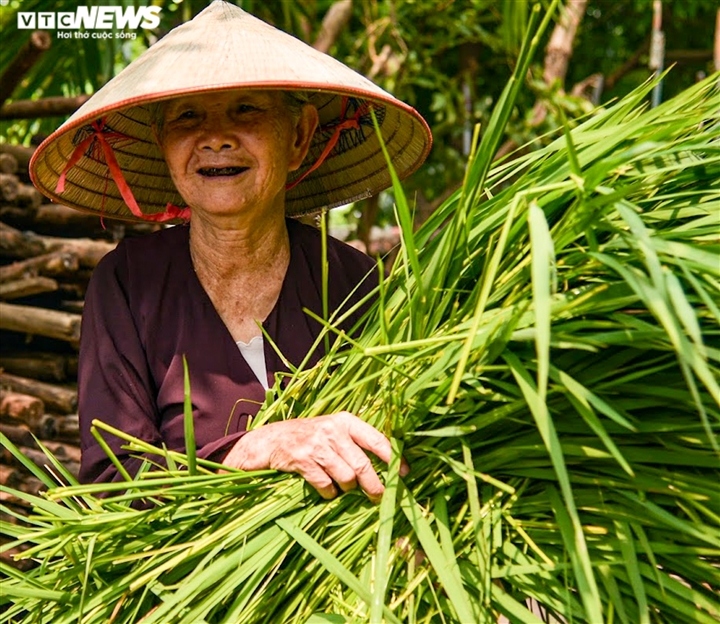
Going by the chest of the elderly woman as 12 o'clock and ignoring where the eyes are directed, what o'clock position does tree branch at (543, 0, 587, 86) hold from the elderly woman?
The tree branch is roughly at 7 o'clock from the elderly woman.

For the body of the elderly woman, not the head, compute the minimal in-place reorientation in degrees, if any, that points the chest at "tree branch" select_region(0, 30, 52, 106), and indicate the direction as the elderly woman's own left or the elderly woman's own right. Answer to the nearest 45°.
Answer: approximately 135° to the elderly woman's own right

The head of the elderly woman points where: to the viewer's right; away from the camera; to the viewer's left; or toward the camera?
toward the camera

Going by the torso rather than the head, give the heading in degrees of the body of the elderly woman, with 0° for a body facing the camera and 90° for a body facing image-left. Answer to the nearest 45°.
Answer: approximately 0°

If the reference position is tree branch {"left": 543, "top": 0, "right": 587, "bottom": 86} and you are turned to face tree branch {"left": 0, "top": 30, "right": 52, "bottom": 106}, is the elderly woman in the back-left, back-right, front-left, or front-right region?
front-left

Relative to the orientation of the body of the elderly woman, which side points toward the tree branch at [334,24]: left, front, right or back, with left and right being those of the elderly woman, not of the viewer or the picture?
back
